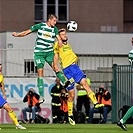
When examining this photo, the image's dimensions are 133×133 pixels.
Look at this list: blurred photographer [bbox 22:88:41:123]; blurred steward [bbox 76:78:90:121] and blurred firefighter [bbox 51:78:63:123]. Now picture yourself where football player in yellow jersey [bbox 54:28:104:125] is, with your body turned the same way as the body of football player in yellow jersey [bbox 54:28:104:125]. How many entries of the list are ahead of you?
0

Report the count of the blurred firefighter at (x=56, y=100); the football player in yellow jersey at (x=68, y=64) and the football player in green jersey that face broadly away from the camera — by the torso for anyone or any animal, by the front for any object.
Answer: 0

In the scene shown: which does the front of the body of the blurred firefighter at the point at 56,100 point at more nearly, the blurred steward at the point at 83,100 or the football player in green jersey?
the football player in green jersey

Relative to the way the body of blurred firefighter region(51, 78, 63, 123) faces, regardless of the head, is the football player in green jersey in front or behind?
in front

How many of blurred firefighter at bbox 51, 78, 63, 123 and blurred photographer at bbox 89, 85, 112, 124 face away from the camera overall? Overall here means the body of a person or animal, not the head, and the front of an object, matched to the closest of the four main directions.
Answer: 0

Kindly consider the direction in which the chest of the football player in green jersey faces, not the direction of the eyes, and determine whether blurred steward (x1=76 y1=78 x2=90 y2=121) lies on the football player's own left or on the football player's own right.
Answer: on the football player's own left

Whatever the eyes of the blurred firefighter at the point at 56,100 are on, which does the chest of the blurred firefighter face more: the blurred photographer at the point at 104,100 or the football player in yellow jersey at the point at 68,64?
the football player in yellow jersey

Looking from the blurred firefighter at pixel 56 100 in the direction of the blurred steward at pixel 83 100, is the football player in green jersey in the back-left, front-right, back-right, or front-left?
back-right

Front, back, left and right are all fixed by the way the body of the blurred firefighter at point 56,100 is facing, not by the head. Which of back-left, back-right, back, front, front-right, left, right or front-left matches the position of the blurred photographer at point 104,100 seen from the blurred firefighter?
left

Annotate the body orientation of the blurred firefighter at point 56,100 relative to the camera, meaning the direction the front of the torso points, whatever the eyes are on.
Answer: toward the camera

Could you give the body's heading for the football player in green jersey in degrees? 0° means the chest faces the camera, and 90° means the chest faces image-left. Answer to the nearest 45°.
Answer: approximately 315°

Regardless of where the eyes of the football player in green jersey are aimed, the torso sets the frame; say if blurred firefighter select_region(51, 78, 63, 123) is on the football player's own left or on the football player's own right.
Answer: on the football player's own left

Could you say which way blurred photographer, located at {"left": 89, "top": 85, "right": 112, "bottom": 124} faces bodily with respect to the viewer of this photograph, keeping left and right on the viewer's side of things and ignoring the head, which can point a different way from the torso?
facing the viewer and to the left of the viewer
